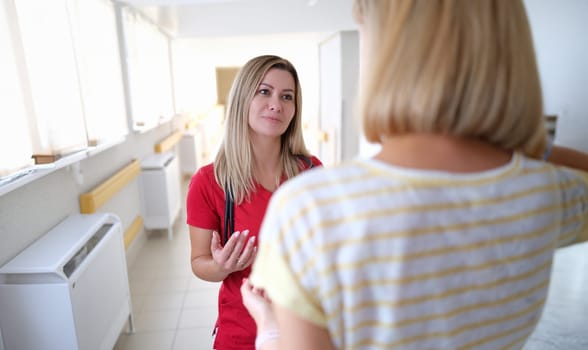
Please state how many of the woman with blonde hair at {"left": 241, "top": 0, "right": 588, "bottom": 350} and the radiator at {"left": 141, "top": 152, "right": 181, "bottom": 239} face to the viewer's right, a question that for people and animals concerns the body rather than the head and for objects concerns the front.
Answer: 1

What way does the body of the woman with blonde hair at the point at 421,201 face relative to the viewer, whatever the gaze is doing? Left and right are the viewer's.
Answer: facing away from the viewer

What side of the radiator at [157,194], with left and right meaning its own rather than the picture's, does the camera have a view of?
right

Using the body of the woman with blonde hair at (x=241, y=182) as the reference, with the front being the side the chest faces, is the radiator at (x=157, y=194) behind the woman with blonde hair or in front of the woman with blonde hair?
behind

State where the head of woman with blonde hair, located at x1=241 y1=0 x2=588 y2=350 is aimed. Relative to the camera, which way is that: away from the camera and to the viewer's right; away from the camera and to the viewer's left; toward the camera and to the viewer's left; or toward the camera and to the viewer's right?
away from the camera and to the viewer's left
